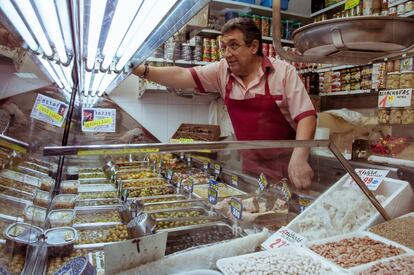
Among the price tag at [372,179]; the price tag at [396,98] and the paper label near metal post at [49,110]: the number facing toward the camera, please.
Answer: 3

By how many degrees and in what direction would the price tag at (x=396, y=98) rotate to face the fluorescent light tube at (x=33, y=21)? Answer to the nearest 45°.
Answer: approximately 45° to its right

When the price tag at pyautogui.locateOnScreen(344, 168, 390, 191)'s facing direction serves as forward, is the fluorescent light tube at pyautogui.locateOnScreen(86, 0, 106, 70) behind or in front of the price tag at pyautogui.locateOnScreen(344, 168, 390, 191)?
in front

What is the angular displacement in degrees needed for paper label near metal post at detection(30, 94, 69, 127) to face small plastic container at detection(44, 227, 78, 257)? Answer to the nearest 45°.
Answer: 0° — it already faces it

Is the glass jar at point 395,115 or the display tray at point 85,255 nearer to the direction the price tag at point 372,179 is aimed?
the display tray

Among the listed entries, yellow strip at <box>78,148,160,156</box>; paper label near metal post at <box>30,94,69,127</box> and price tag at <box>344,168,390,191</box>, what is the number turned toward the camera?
3

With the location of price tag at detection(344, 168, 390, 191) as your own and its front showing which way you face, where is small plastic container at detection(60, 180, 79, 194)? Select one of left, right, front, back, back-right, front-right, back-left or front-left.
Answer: right

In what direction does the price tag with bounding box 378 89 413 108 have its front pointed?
toward the camera

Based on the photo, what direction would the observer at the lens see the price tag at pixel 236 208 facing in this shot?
facing the viewer and to the left of the viewer

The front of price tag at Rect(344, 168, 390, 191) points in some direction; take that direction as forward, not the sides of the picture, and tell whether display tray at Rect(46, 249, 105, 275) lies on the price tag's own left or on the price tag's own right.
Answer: on the price tag's own right

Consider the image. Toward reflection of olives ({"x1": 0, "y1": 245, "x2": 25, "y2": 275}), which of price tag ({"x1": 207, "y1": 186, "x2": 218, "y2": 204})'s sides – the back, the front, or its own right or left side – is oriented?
front

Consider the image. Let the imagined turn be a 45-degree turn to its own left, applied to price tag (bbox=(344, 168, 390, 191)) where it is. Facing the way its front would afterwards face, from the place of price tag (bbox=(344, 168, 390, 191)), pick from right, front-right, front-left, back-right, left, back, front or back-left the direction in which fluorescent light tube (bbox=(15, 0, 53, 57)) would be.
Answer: right
